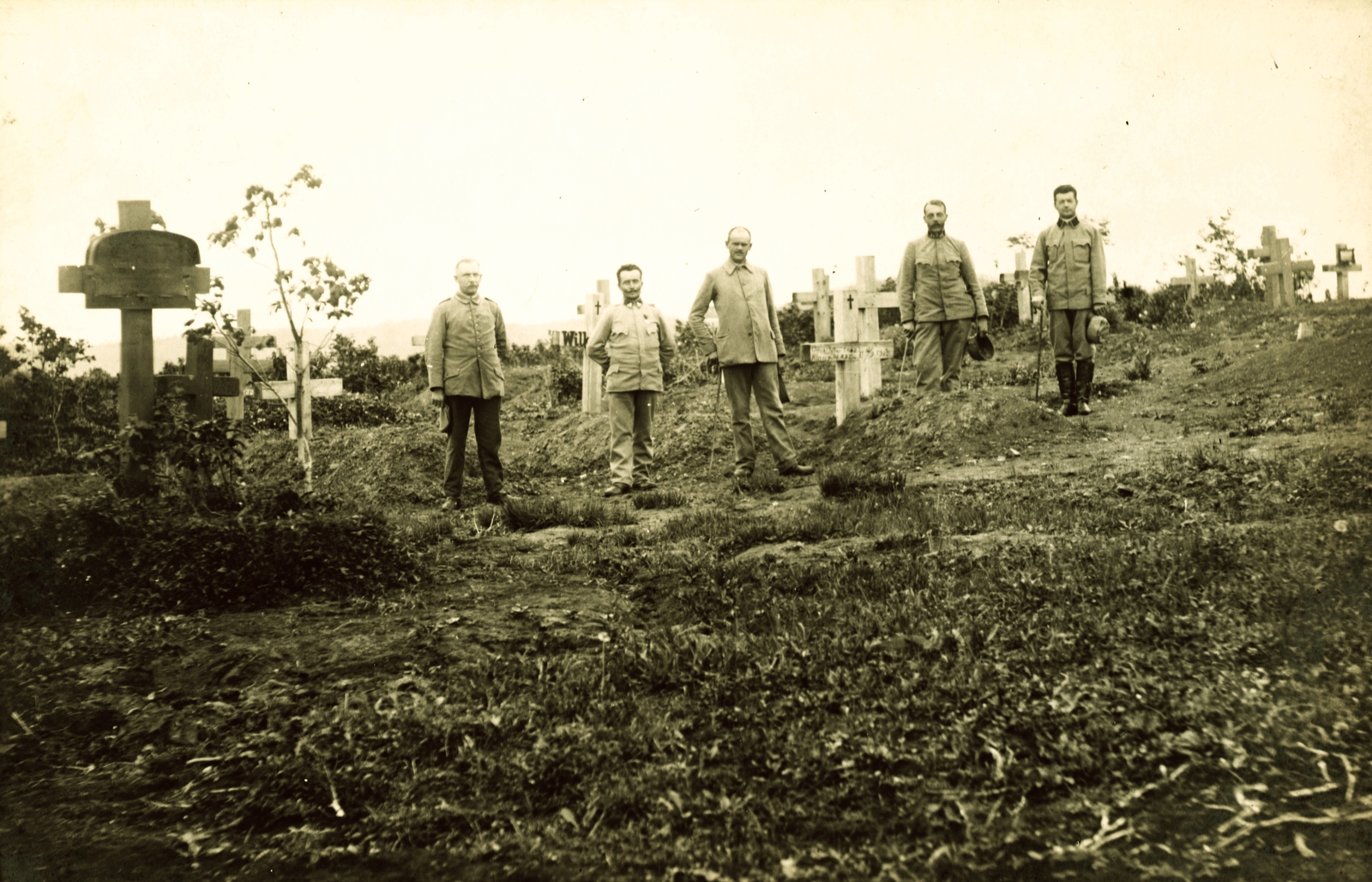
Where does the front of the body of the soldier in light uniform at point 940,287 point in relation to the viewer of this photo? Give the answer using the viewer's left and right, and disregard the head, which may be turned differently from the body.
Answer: facing the viewer

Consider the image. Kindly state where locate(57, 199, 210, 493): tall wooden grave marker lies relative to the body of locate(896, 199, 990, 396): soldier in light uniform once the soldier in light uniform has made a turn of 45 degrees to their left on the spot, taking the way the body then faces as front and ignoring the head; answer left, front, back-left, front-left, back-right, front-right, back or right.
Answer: right

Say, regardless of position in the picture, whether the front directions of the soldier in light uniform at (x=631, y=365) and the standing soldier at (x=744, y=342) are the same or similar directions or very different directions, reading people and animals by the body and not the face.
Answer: same or similar directions

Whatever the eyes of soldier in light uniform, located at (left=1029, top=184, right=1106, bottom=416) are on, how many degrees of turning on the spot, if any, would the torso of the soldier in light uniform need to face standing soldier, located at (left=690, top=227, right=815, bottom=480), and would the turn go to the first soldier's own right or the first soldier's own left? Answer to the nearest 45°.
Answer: approximately 45° to the first soldier's own right

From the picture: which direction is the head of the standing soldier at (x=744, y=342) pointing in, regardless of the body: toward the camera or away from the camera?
toward the camera

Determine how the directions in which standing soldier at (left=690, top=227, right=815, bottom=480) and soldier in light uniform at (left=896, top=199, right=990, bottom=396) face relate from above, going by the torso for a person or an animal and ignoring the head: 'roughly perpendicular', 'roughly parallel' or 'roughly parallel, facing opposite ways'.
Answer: roughly parallel

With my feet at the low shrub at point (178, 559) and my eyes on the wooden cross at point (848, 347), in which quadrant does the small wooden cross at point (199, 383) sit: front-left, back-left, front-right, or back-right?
front-left

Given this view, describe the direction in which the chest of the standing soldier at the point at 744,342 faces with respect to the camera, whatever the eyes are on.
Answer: toward the camera

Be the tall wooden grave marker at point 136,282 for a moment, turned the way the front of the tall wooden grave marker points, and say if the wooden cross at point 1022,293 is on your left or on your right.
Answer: on your left

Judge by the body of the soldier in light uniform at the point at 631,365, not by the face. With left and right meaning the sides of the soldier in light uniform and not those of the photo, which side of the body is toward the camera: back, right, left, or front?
front

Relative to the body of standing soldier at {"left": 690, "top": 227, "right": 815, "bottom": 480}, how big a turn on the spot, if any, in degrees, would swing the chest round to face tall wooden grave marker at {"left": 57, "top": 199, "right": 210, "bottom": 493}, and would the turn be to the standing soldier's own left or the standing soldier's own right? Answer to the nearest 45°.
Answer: approximately 45° to the standing soldier's own right

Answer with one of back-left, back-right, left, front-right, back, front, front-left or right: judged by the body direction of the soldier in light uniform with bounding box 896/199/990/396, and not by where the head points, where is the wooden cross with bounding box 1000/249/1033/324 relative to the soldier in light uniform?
back

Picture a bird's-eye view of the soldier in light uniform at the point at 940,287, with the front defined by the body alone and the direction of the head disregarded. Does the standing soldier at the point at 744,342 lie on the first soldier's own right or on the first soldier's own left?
on the first soldier's own right

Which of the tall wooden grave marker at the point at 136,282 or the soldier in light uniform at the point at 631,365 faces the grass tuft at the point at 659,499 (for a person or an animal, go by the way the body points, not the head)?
the soldier in light uniform

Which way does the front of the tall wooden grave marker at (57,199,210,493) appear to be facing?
toward the camera

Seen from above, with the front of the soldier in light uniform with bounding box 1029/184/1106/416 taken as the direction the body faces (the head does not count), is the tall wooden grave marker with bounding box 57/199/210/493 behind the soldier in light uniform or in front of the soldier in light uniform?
in front

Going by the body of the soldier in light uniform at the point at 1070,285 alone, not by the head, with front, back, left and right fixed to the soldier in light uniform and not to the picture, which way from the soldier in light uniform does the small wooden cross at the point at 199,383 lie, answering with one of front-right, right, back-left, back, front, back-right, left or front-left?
front-right

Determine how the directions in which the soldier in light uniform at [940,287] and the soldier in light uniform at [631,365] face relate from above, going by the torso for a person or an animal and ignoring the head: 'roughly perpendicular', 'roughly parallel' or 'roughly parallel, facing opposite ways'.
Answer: roughly parallel
